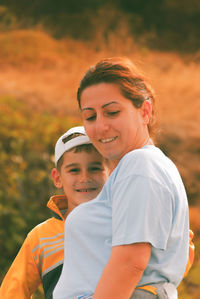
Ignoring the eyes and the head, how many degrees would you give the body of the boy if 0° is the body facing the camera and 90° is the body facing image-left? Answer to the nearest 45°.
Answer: approximately 315°

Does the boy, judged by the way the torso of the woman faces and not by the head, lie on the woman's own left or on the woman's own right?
on the woman's own right
